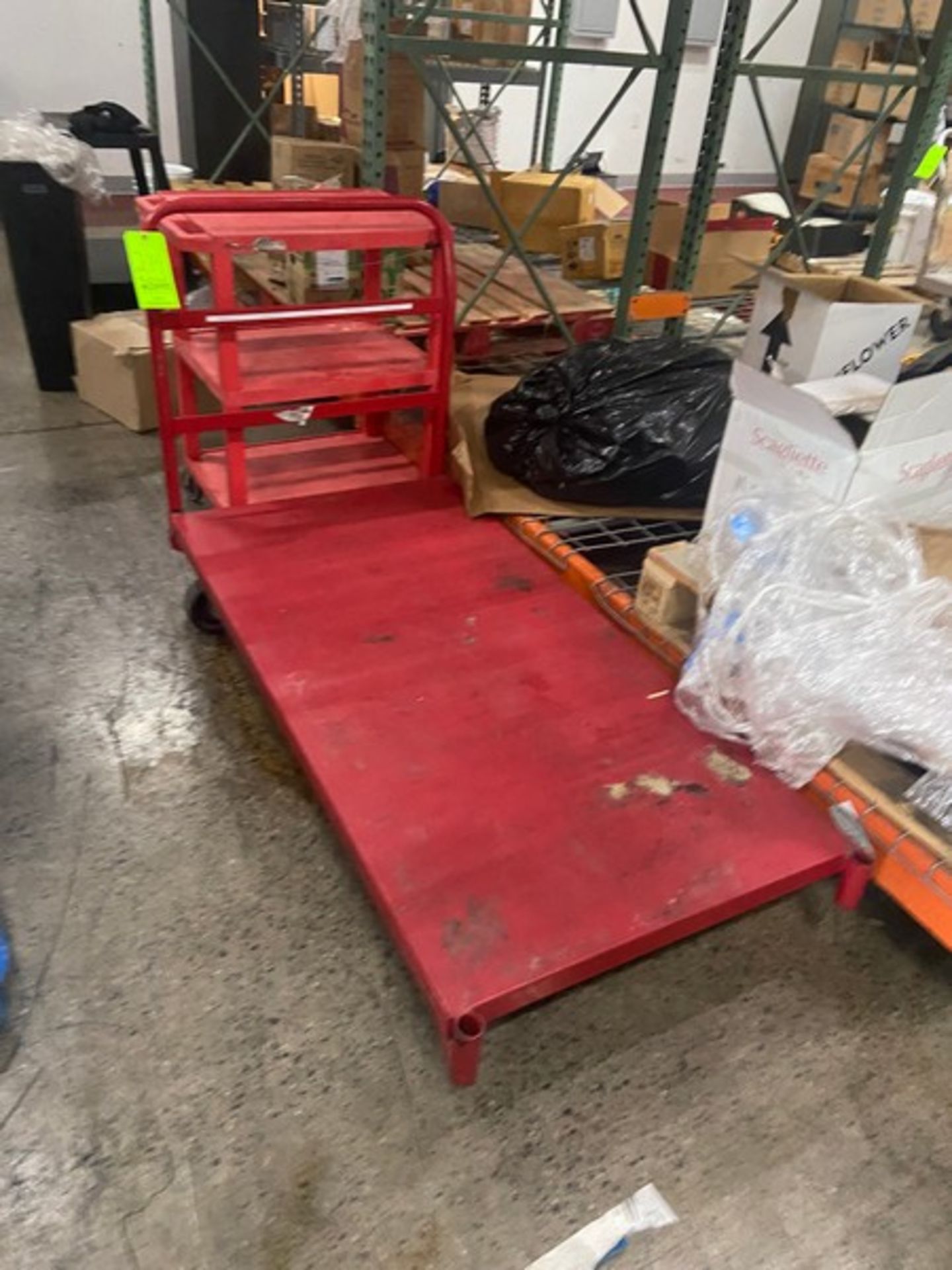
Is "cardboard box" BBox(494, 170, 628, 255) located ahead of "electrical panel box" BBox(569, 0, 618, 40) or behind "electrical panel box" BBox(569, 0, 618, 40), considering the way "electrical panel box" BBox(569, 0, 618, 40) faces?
ahead

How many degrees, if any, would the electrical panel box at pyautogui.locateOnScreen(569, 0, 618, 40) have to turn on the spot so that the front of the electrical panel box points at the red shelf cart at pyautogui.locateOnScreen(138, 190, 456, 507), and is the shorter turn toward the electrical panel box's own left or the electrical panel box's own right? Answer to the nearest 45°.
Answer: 0° — it already faces it

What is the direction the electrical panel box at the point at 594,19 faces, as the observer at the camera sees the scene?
facing the viewer

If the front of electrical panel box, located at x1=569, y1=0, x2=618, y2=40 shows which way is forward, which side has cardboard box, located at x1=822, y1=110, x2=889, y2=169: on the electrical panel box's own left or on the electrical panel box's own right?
on the electrical panel box's own left

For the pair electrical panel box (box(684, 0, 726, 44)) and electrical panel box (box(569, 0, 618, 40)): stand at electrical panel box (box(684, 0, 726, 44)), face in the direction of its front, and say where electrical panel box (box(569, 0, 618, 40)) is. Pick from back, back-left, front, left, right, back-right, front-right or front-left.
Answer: front-right

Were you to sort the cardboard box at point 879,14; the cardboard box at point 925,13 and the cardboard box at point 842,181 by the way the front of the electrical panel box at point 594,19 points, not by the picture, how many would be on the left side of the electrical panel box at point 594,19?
3

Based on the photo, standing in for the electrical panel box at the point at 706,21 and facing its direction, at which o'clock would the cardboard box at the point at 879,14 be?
The cardboard box is roughly at 9 o'clock from the electrical panel box.

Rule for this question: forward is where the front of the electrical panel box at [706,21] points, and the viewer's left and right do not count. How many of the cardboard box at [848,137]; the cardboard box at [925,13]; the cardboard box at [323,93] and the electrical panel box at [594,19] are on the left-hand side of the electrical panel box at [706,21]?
2

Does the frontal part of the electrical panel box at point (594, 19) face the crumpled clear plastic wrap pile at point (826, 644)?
yes

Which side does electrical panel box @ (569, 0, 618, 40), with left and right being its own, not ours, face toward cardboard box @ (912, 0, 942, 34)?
left

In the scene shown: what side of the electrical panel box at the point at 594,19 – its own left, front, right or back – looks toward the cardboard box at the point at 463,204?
front

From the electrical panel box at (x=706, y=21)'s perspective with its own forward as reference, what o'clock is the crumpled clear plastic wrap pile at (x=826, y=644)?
The crumpled clear plastic wrap pile is roughly at 12 o'clock from the electrical panel box.

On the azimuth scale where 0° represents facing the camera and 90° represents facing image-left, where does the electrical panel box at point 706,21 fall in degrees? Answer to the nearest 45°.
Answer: approximately 0°

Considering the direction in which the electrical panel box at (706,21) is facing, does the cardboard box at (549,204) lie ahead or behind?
ahead

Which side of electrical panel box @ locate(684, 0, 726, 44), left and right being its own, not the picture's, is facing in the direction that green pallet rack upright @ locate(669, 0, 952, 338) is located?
front

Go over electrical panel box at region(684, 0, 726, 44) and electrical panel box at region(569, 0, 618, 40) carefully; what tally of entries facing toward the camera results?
2
